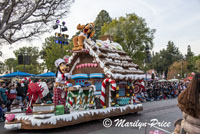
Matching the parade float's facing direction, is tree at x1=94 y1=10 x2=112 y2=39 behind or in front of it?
behind

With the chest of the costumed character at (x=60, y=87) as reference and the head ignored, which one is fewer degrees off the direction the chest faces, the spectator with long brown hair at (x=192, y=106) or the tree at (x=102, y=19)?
the spectator with long brown hair

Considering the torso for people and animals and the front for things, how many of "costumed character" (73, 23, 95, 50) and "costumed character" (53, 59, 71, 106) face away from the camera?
0

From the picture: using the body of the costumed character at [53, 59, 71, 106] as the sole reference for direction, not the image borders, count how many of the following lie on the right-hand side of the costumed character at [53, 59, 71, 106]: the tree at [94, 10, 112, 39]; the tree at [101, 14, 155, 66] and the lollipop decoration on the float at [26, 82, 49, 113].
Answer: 1

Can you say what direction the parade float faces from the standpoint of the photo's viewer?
facing the viewer and to the left of the viewer

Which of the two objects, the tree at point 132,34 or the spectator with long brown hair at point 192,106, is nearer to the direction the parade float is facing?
the spectator with long brown hair

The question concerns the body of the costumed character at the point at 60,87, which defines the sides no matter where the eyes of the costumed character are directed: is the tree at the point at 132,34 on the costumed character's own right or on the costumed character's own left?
on the costumed character's own left

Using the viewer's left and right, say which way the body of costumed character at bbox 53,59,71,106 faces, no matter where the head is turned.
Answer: facing the viewer and to the right of the viewer

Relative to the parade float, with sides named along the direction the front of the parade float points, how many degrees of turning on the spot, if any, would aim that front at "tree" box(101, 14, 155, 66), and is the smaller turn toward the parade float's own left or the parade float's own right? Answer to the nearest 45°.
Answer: approximately 135° to the parade float's own right

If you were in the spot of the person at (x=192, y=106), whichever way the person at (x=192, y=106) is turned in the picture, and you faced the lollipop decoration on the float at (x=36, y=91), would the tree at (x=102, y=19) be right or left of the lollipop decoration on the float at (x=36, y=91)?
right
